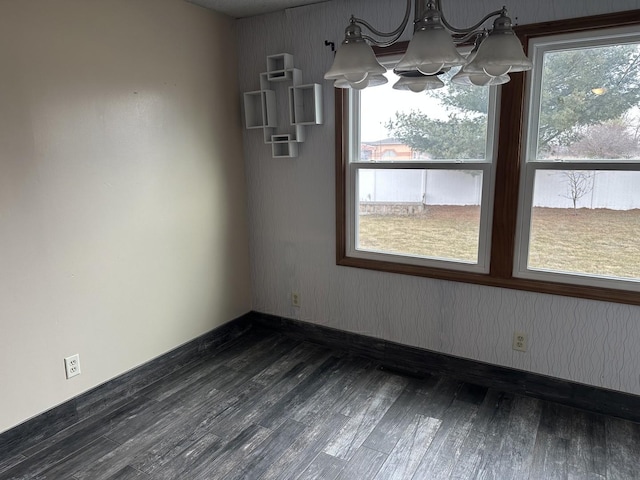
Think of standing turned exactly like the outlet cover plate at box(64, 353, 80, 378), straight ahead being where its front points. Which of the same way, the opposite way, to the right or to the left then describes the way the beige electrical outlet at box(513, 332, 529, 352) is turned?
to the right

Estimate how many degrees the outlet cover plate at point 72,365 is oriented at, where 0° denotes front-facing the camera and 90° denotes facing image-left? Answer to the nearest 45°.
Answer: approximately 315°

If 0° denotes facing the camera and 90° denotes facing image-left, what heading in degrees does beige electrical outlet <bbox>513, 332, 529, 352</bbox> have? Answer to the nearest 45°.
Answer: approximately 0°

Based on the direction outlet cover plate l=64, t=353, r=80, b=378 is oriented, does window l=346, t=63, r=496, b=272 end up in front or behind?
in front

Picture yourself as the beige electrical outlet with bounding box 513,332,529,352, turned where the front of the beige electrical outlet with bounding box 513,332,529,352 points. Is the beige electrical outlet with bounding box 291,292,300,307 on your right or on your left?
on your right

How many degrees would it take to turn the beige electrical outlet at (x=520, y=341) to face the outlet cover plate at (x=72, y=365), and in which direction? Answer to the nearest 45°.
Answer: approximately 45° to its right

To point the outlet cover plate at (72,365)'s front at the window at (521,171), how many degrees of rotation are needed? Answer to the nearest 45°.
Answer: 0° — it already faces it
